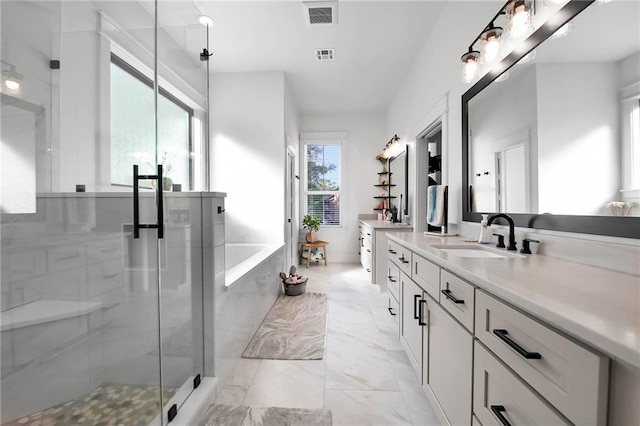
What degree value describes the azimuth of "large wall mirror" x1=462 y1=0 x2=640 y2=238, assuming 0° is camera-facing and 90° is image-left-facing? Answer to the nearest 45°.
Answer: approximately 45°

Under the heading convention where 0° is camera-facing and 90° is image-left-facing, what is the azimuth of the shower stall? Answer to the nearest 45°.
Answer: approximately 315°

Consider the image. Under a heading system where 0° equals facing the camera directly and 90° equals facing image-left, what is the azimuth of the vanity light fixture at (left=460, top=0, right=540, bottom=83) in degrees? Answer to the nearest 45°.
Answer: approximately 45°

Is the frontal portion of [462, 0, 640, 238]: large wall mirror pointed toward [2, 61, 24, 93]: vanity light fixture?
yes

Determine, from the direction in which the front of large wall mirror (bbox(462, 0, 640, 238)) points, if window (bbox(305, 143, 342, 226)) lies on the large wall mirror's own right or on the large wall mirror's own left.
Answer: on the large wall mirror's own right

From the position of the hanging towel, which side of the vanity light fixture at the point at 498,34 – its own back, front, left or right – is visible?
right

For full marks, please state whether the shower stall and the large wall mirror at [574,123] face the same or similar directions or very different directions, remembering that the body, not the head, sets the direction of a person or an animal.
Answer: very different directions
